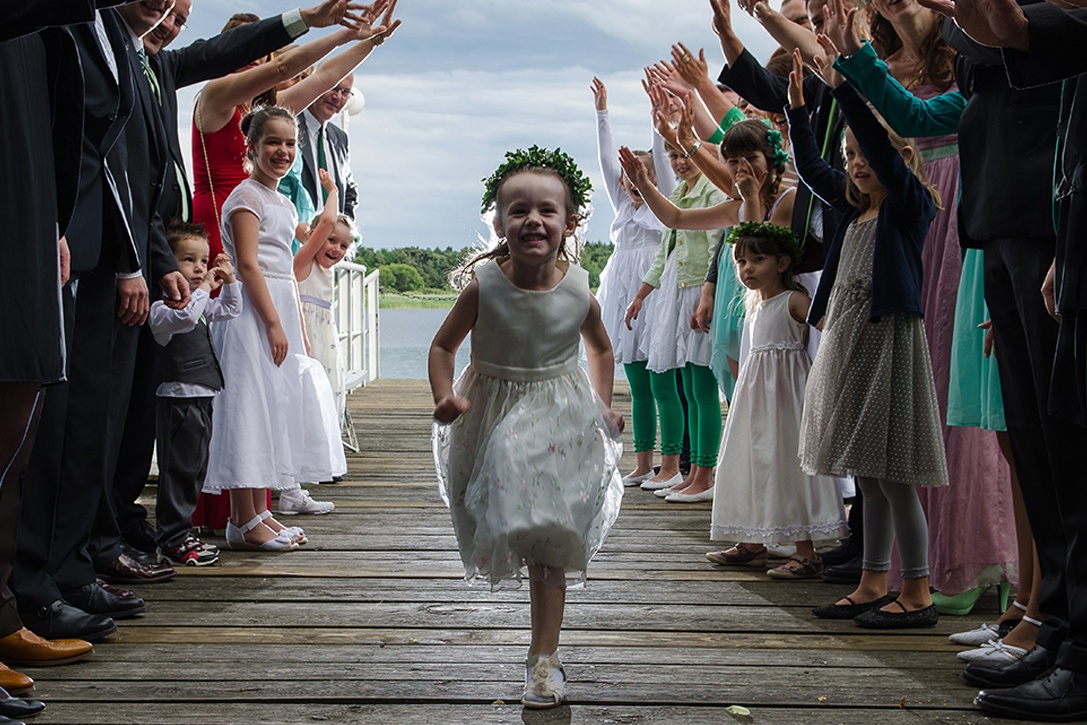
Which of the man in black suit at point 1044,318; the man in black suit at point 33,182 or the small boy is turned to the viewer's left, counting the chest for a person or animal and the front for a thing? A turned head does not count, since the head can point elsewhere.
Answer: the man in black suit at point 1044,318

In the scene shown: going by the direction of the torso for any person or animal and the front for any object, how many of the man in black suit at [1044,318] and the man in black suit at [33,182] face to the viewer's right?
1

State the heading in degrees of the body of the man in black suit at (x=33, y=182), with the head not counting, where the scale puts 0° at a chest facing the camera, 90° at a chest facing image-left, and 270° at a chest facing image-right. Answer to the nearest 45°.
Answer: approximately 270°

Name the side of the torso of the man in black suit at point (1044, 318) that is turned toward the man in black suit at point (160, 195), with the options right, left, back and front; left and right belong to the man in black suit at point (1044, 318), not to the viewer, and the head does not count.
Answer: front

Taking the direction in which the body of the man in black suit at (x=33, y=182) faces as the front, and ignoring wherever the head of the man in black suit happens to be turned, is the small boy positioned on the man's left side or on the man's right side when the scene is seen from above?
on the man's left side

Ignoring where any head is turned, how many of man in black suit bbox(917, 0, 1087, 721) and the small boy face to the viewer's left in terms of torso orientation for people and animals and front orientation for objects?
1

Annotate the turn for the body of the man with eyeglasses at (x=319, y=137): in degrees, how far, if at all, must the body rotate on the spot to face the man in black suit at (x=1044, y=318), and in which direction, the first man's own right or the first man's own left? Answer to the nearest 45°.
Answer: approximately 45° to the first man's own right

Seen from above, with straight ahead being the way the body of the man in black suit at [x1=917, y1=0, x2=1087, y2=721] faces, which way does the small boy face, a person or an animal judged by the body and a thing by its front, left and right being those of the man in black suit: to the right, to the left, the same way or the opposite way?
the opposite way

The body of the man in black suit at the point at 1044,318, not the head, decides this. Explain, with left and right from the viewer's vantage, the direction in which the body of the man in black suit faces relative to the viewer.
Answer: facing to the left of the viewer

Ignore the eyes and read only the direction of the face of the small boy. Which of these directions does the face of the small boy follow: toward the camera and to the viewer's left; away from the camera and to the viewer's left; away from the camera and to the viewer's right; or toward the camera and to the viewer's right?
toward the camera and to the viewer's right

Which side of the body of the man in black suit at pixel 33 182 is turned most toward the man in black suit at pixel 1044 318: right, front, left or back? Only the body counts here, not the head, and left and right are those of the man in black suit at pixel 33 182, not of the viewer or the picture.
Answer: front

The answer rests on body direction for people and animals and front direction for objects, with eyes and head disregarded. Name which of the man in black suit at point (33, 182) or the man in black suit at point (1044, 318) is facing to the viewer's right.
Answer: the man in black suit at point (33, 182)
